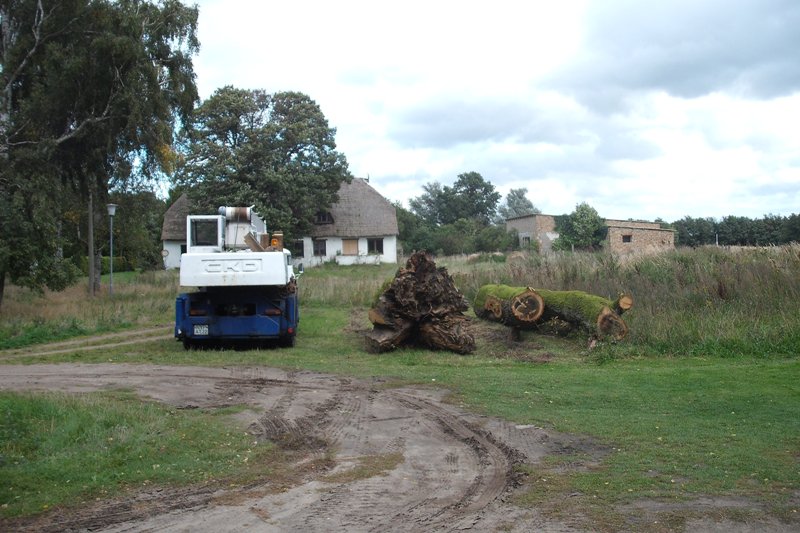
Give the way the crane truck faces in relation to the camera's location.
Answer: facing away from the viewer

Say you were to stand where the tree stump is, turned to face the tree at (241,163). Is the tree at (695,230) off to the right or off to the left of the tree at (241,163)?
right

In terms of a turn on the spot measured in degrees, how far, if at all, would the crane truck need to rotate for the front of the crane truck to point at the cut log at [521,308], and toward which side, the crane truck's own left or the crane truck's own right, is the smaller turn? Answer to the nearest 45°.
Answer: approximately 90° to the crane truck's own right

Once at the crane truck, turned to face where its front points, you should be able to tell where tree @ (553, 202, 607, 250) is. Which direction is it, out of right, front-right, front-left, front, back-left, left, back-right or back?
front-right

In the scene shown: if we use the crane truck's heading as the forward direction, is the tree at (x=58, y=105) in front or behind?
in front

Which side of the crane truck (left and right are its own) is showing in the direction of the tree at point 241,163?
front

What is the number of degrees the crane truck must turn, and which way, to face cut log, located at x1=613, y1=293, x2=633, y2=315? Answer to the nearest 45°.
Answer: approximately 90° to its right

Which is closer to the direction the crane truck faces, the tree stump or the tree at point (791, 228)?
the tree

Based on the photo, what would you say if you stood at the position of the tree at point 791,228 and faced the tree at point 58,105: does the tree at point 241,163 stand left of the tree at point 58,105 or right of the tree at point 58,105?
right

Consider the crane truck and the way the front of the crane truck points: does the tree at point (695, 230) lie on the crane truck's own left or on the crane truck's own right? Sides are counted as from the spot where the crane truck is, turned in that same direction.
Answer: on the crane truck's own right

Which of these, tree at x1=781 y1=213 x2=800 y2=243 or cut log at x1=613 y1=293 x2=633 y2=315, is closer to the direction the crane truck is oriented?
the tree

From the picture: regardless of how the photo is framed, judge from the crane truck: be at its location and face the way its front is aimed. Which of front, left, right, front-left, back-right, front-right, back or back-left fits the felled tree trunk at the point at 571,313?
right
